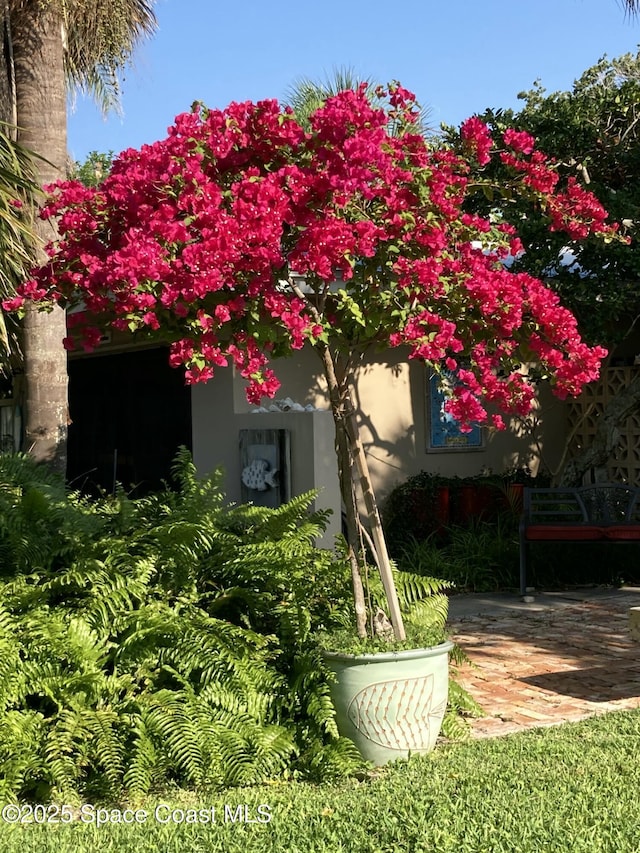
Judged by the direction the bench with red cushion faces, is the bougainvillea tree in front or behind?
in front

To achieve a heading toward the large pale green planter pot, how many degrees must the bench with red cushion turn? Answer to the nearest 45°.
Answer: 0° — it already faces it

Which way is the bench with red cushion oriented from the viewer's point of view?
toward the camera

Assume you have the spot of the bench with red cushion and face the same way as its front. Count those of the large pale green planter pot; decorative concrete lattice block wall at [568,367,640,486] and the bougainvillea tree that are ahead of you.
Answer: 2

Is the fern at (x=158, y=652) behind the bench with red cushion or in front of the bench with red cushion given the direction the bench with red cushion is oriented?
in front

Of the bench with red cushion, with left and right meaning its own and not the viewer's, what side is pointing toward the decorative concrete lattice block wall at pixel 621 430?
back
